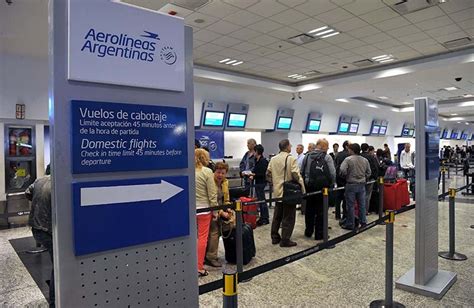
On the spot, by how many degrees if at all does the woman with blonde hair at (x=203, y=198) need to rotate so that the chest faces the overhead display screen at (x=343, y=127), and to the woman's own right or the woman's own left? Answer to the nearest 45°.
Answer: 0° — they already face it

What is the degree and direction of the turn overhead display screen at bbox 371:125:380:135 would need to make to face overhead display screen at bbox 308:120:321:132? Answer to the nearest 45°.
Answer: approximately 90° to its right

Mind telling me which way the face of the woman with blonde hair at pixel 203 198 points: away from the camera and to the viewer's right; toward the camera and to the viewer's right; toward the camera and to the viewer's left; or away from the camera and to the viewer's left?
away from the camera and to the viewer's right

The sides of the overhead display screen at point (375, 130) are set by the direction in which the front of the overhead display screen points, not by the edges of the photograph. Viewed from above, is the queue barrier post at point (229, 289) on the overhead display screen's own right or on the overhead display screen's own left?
on the overhead display screen's own right

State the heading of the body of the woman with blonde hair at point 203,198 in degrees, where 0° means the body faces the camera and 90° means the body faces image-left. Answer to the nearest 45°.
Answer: approximately 225°

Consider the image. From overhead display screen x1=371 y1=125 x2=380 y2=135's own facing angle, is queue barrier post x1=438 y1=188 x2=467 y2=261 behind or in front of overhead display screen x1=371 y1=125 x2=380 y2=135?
in front

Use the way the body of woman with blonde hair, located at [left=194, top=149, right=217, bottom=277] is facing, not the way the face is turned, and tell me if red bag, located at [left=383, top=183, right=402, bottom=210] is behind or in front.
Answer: in front

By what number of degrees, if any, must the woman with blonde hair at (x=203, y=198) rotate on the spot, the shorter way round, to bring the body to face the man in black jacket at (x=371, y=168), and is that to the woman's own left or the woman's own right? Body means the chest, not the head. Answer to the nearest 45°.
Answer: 0° — they already face them

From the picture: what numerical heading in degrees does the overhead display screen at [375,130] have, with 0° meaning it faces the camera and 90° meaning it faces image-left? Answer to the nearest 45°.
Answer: approximately 315°

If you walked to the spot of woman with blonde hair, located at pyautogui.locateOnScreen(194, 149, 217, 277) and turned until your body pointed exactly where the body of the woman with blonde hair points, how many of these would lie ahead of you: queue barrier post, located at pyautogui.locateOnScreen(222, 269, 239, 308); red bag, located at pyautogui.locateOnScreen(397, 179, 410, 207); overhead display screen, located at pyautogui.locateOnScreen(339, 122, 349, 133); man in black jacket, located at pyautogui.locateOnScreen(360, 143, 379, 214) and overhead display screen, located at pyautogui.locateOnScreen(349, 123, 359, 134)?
4

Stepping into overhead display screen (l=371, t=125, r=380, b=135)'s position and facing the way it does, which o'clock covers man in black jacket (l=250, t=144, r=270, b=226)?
The man in black jacket is roughly at 2 o'clock from the overhead display screen.

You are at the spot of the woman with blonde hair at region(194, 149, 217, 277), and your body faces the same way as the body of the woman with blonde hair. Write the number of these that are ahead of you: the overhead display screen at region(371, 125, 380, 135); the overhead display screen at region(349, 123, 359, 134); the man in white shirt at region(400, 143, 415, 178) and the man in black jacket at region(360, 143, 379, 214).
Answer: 4
